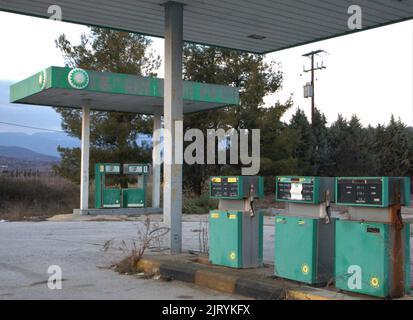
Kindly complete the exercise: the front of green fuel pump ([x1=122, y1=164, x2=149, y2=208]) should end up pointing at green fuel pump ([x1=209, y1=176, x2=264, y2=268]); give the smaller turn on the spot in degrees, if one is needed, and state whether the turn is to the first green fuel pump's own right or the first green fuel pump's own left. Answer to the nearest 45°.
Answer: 0° — it already faces it

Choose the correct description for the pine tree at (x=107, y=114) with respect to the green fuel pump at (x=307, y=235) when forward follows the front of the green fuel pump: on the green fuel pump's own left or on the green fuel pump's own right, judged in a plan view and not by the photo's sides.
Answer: on the green fuel pump's own right

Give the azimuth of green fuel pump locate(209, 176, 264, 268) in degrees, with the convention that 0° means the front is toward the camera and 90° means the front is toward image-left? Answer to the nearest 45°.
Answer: approximately 45°

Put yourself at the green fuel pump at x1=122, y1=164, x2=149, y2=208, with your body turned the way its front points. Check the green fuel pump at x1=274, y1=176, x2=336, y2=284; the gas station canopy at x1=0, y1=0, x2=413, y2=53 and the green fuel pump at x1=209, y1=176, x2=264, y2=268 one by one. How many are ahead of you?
3

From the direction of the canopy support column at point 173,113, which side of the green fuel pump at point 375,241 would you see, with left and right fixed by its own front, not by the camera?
right

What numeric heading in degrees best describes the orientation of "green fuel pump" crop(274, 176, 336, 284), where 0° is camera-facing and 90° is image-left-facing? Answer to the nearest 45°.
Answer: approximately 45°

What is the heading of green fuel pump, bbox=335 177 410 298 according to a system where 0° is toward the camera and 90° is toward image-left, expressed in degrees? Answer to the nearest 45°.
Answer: approximately 45°

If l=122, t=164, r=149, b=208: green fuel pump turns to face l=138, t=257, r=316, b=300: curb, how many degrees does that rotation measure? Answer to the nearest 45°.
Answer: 0° — it already faces it

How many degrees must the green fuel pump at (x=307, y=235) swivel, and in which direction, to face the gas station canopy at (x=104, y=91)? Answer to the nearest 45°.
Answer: approximately 90° to its right

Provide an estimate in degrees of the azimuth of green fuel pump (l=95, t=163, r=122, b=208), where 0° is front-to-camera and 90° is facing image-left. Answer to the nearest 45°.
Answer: approximately 0°
